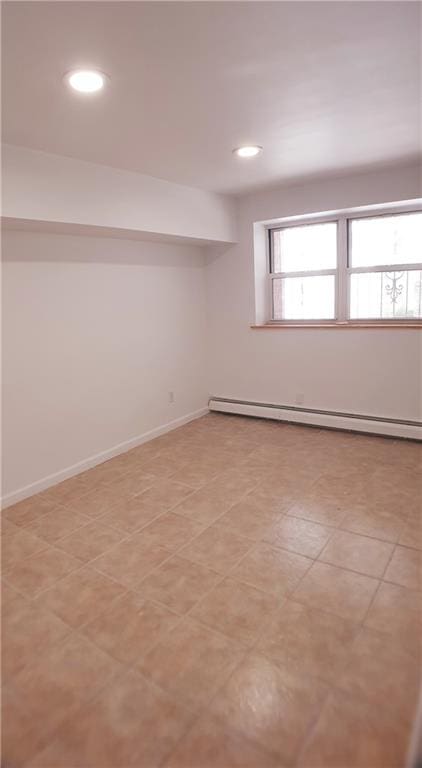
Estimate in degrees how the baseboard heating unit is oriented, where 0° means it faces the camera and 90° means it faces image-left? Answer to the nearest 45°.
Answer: approximately 45°
